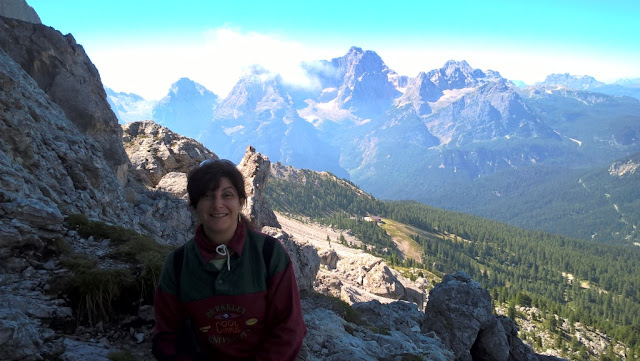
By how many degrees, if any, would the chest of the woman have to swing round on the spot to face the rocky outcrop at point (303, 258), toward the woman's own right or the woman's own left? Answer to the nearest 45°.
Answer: approximately 180°

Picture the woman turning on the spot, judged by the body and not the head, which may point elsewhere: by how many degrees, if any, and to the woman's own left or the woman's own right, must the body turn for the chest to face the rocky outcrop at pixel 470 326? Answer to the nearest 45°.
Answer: approximately 135° to the woman's own left

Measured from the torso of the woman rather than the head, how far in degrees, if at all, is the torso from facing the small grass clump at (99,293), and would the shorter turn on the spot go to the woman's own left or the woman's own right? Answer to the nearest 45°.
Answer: approximately 135° to the woman's own right

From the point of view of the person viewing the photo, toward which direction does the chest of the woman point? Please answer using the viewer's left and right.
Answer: facing the viewer

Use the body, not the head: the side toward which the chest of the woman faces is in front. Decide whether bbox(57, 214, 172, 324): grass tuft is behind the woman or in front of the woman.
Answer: behind

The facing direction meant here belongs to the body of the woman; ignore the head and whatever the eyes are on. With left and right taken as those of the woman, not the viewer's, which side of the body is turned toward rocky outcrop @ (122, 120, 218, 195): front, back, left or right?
back
